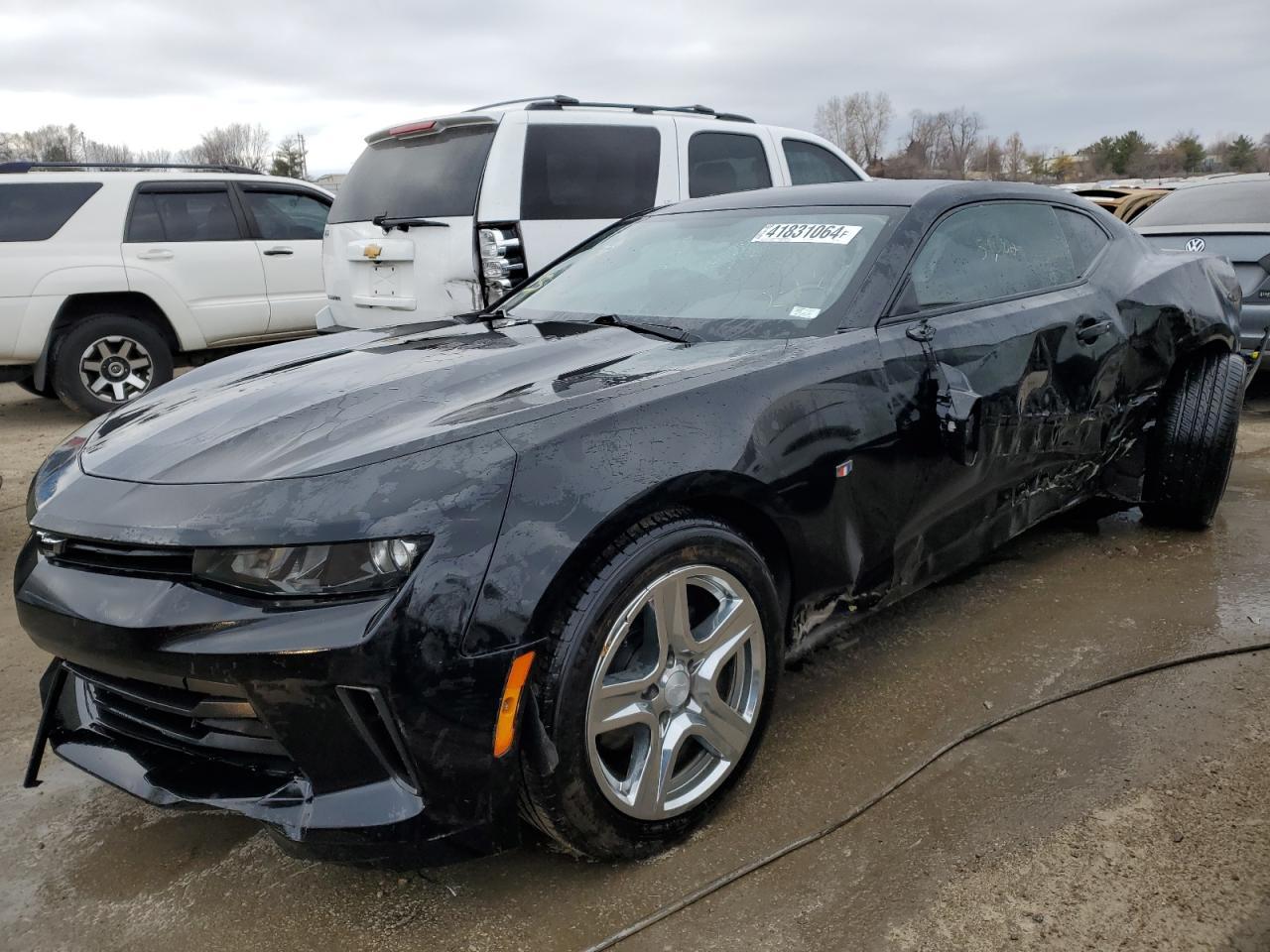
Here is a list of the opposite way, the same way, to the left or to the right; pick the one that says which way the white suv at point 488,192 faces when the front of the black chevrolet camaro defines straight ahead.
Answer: the opposite way

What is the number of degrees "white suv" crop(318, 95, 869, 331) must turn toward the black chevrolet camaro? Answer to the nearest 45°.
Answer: approximately 135° to its right

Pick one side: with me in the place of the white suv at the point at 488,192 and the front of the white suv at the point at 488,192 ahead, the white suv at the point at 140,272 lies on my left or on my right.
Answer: on my left

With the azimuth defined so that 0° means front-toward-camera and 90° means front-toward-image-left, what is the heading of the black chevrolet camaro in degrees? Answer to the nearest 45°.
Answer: approximately 45°

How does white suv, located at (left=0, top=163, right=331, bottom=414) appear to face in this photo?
to the viewer's right

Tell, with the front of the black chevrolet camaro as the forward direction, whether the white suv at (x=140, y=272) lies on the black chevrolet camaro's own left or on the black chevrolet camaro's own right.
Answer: on the black chevrolet camaro's own right

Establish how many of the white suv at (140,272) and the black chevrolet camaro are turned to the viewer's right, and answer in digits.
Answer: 1

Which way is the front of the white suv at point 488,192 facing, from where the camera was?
facing away from the viewer and to the right of the viewer

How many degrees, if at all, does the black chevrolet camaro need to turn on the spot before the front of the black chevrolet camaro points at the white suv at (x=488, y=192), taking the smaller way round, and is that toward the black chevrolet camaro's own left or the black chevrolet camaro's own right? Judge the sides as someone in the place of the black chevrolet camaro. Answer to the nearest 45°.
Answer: approximately 135° to the black chevrolet camaro's own right
